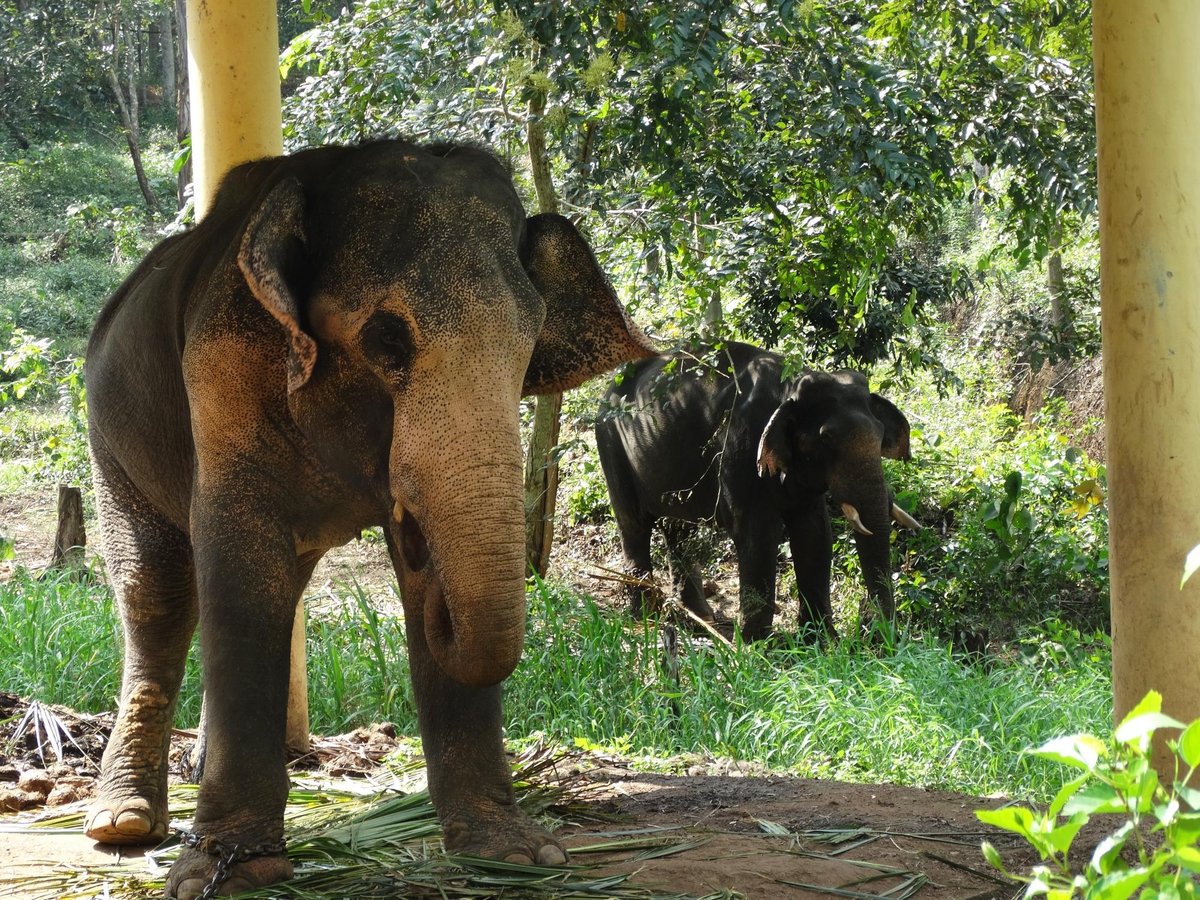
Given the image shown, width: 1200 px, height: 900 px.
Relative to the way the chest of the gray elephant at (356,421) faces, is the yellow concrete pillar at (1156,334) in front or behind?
in front

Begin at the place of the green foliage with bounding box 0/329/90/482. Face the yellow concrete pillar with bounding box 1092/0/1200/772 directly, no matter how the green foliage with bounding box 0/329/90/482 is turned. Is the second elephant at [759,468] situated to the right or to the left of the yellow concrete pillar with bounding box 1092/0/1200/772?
left

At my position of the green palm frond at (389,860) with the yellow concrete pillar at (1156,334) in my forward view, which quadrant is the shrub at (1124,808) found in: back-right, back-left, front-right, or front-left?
front-right

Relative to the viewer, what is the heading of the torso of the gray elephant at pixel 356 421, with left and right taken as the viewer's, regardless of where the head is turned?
facing the viewer and to the right of the viewer

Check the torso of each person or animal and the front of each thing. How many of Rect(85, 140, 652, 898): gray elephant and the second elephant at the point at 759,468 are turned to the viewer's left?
0

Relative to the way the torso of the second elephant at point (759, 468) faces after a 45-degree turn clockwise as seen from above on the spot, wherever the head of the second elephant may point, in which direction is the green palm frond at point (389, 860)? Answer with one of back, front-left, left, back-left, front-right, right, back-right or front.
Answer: front

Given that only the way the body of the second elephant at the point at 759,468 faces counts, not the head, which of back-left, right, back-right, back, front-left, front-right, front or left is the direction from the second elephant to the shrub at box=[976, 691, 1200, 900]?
front-right

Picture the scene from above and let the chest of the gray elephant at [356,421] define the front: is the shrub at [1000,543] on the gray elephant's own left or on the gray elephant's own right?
on the gray elephant's own left

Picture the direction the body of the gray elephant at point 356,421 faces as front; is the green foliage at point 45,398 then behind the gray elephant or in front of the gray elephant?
behind

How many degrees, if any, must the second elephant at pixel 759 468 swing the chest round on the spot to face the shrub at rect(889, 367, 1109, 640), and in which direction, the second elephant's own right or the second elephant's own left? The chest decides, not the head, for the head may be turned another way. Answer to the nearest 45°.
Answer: approximately 45° to the second elephant's own left
